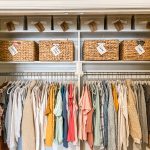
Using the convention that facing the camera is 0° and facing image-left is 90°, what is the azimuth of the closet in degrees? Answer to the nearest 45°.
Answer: approximately 0°
